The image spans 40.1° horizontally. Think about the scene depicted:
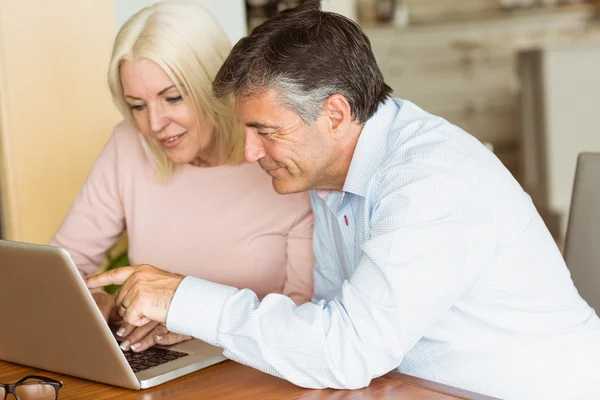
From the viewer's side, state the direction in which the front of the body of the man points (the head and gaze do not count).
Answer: to the viewer's left

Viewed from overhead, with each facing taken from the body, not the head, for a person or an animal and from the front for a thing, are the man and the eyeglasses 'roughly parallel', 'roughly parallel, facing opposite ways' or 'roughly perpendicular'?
roughly perpendicular

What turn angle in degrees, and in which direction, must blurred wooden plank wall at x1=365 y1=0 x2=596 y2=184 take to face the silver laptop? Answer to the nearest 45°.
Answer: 0° — it already faces it

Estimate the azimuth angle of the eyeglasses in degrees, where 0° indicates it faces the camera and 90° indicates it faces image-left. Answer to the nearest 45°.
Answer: approximately 0°

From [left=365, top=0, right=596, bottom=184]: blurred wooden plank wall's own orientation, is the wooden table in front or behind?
in front

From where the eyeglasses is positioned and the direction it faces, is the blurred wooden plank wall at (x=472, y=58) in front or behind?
behind

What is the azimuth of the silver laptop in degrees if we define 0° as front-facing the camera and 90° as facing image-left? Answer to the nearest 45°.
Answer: approximately 225°

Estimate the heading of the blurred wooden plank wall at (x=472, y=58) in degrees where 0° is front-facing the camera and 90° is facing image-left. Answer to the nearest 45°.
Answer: approximately 0°
